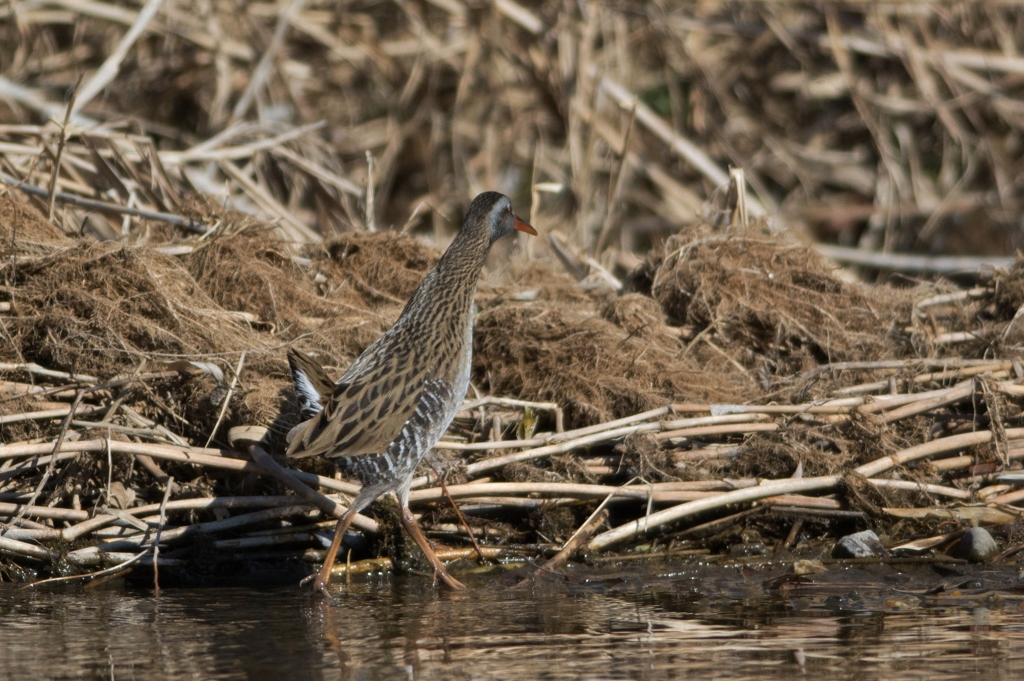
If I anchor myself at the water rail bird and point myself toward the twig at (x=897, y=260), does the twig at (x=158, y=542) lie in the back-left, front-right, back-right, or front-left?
back-left

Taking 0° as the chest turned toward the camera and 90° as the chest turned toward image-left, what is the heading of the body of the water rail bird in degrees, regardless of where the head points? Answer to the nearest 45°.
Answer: approximately 270°

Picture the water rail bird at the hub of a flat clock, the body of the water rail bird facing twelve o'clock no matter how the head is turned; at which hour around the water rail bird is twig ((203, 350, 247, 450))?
The twig is roughly at 7 o'clock from the water rail bird.

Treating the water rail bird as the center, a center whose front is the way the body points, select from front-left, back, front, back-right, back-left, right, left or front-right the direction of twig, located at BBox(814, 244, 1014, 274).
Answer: front-left

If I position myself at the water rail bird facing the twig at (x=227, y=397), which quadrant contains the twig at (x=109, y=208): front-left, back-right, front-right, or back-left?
front-right

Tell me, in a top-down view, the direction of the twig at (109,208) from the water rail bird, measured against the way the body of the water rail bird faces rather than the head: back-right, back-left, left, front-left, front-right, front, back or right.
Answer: back-left

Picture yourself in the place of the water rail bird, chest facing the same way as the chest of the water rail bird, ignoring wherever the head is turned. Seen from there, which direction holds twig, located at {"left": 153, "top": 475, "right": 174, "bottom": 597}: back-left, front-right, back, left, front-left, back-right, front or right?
back
